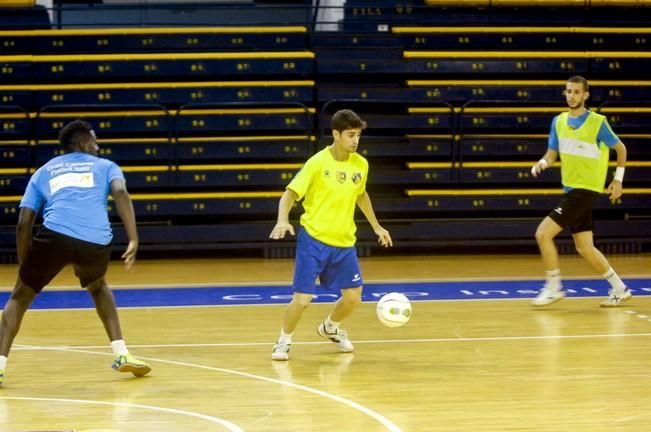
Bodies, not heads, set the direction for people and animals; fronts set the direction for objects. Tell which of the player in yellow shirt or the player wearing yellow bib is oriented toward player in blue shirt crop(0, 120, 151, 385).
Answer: the player wearing yellow bib

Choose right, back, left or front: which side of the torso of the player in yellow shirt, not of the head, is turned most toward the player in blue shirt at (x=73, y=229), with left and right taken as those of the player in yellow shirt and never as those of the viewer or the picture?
right

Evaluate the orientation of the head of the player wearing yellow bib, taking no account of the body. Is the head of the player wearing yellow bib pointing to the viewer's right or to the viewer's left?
to the viewer's left

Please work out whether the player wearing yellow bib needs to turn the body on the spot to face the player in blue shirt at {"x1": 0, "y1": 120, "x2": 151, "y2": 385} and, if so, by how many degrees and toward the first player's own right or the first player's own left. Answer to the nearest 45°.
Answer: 0° — they already face them

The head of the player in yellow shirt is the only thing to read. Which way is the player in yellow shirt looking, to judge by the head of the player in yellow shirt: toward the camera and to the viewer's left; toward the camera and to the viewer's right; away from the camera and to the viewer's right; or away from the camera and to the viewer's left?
toward the camera and to the viewer's right

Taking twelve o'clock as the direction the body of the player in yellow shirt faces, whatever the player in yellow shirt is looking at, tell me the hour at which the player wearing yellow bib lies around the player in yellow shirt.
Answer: The player wearing yellow bib is roughly at 9 o'clock from the player in yellow shirt.

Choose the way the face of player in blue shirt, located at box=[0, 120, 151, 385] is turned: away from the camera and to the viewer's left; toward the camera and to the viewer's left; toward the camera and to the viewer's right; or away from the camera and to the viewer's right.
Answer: away from the camera and to the viewer's right

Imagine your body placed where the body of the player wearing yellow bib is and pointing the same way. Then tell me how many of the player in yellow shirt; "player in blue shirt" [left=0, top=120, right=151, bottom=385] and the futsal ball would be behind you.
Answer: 0

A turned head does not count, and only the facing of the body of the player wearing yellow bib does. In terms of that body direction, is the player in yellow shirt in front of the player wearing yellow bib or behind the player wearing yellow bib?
in front

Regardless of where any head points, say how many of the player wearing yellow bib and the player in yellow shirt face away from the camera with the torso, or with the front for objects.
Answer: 0

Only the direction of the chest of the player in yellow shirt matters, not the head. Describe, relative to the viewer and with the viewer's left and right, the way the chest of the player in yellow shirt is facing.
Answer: facing the viewer and to the right of the viewer

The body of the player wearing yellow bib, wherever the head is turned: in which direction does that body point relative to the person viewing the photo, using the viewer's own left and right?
facing the viewer and to the left of the viewer
